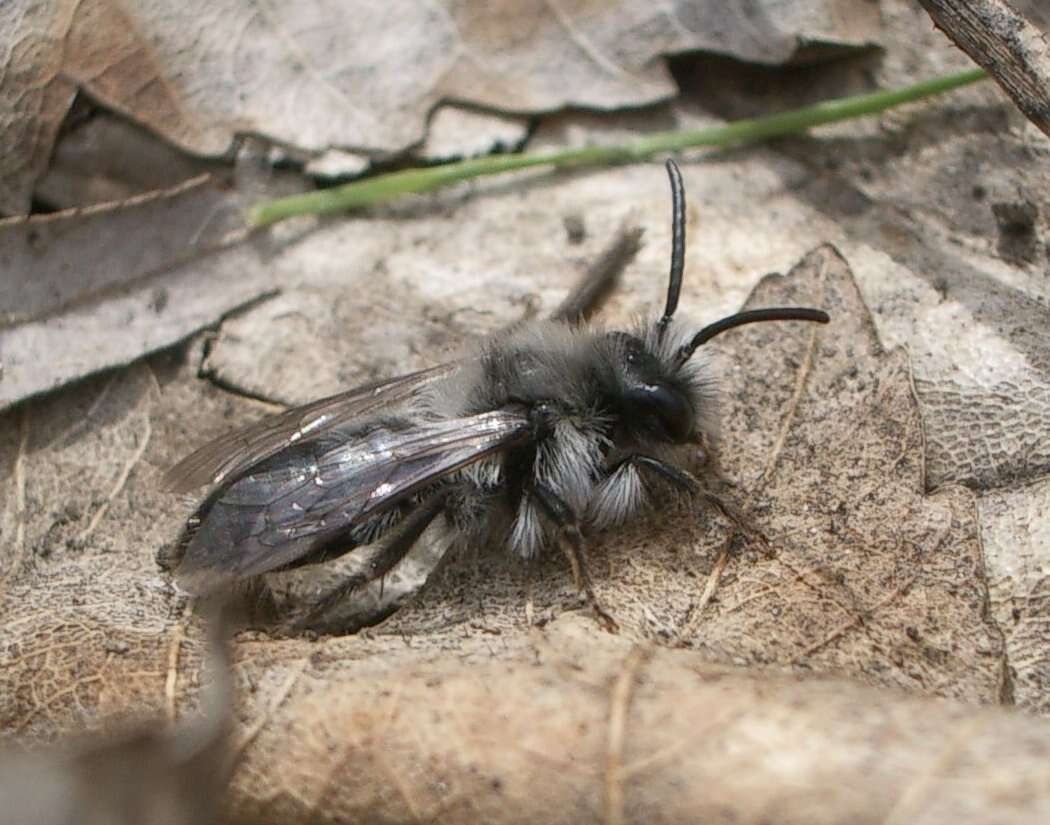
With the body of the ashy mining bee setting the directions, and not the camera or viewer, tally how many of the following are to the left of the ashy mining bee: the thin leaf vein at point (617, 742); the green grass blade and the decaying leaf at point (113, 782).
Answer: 1

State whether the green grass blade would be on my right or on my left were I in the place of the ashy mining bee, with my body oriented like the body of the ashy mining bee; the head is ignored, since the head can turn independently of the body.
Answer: on my left

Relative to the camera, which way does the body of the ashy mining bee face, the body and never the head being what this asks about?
to the viewer's right

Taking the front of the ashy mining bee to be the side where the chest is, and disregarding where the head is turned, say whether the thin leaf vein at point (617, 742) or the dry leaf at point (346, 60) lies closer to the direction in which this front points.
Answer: the thin leaf vein

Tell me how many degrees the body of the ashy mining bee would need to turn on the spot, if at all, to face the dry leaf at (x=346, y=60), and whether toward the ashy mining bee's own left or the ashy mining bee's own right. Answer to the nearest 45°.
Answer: approximately 135° to the ashy mining bee's own left

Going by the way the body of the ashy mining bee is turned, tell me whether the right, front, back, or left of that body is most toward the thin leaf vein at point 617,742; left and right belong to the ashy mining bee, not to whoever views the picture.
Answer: right

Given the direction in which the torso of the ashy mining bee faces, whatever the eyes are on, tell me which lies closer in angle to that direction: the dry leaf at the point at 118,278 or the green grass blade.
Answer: the green grass blade

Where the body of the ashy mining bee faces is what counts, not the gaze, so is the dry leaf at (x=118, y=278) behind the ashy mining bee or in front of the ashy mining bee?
behind

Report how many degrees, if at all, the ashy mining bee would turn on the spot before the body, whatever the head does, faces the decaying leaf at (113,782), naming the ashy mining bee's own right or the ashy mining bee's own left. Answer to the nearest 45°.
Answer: approximately 90° to the ashy mining bee's own right
